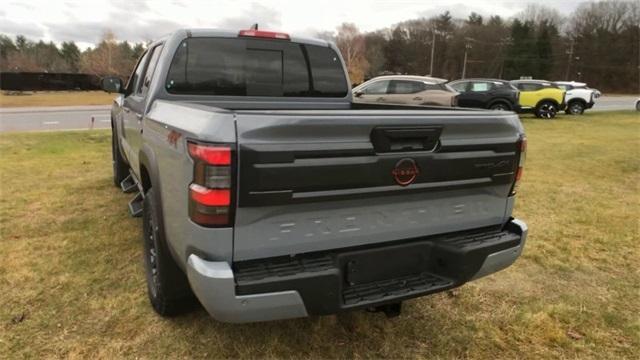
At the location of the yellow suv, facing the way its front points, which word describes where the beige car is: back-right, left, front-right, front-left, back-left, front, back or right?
front-left

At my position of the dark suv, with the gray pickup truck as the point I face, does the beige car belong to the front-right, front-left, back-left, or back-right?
front-right

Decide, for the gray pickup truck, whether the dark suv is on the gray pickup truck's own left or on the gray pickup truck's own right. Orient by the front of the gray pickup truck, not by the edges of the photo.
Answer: on the gray pickup truck's own right

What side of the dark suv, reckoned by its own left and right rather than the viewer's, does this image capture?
left

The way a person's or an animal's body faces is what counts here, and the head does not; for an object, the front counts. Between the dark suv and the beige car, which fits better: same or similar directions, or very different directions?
same or similar directions

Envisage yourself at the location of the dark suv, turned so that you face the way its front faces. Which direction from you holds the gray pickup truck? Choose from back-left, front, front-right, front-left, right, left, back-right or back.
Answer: left

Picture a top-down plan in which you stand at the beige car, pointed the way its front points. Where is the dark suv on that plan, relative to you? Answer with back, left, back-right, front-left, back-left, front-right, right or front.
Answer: back-right

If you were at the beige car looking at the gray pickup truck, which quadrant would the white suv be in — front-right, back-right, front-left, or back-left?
back-left

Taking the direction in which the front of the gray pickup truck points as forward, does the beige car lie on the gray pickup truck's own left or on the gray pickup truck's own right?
on the gray pickup truck's own right

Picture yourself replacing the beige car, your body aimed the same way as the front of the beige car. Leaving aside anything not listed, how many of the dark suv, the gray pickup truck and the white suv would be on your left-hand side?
1

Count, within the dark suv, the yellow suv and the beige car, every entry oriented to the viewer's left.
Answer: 3

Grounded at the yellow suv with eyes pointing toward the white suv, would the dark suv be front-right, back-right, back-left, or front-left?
back-left

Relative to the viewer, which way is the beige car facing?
to the viewer's left

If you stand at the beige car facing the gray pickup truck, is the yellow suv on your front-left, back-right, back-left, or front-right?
back-left

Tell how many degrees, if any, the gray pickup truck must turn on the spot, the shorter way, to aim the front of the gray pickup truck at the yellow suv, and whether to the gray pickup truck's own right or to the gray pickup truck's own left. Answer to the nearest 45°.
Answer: approximately 90° to the gray pickup truck's own right

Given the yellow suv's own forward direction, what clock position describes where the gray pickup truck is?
The gray pickup truck is roughly at 9 o'clock from the yellow suv.

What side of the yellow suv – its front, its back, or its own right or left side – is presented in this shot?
left
